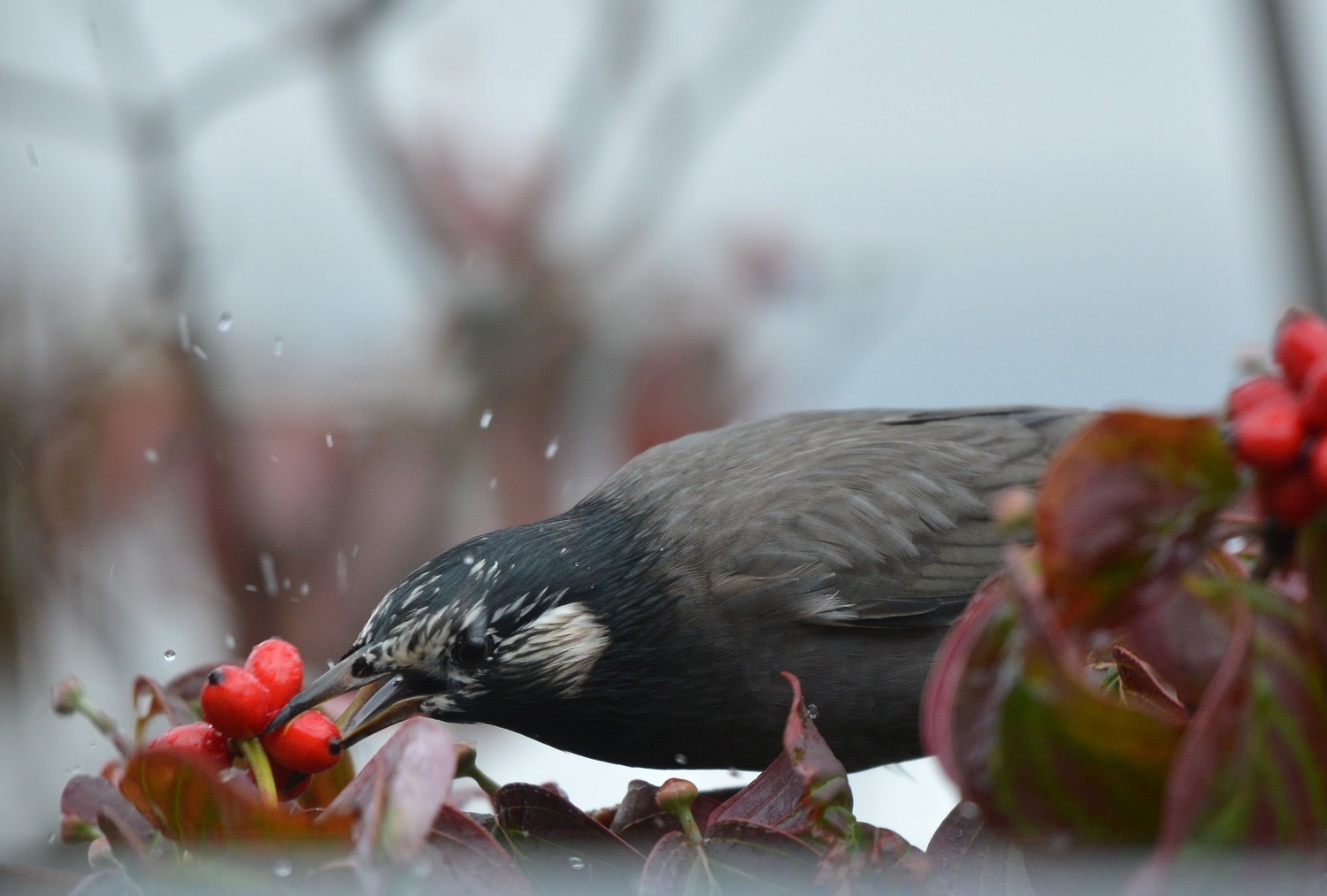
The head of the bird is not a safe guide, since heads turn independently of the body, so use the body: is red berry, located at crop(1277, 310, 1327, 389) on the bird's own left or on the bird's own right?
on the bird's own left

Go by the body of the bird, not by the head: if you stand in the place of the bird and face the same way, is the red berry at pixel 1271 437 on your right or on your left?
on your left

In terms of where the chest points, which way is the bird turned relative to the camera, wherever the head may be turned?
to the viewer's left

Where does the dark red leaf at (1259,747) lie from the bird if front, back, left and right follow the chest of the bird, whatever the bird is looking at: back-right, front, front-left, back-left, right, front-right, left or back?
left
